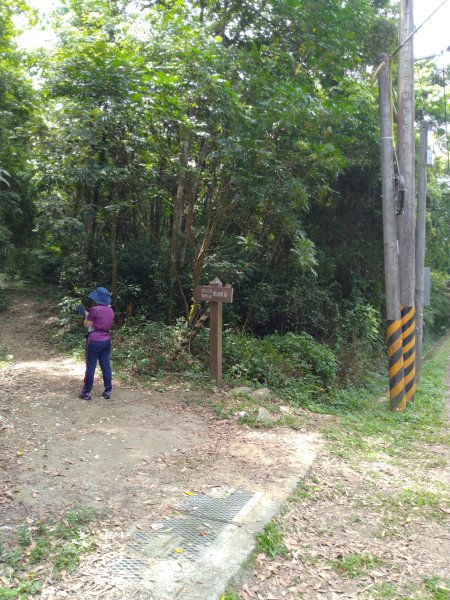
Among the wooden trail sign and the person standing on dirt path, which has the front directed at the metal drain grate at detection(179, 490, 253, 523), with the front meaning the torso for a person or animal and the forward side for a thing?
the wooden trail sign

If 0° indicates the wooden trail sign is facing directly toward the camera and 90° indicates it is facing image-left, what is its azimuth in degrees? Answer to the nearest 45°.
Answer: approximately 0°

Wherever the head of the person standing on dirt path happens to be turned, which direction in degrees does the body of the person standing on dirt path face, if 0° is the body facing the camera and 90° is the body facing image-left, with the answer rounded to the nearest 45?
approximately 135°

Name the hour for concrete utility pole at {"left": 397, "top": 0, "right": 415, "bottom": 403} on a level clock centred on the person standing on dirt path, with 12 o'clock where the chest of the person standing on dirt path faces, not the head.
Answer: The concrete utility pole is roughly at 4 o'clock from the person standing on dirt path.

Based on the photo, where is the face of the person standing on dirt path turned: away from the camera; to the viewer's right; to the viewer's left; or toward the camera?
away from the camera

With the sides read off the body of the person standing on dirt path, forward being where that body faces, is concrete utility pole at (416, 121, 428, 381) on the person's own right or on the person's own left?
on the person's own right

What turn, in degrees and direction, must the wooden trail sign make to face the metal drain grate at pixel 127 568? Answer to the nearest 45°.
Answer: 0° — it already faces it

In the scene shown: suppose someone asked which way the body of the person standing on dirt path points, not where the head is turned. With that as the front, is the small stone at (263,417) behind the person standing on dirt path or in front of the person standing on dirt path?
behind

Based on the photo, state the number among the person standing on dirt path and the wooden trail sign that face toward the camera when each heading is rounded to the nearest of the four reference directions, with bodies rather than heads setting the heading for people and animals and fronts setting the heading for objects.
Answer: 1
